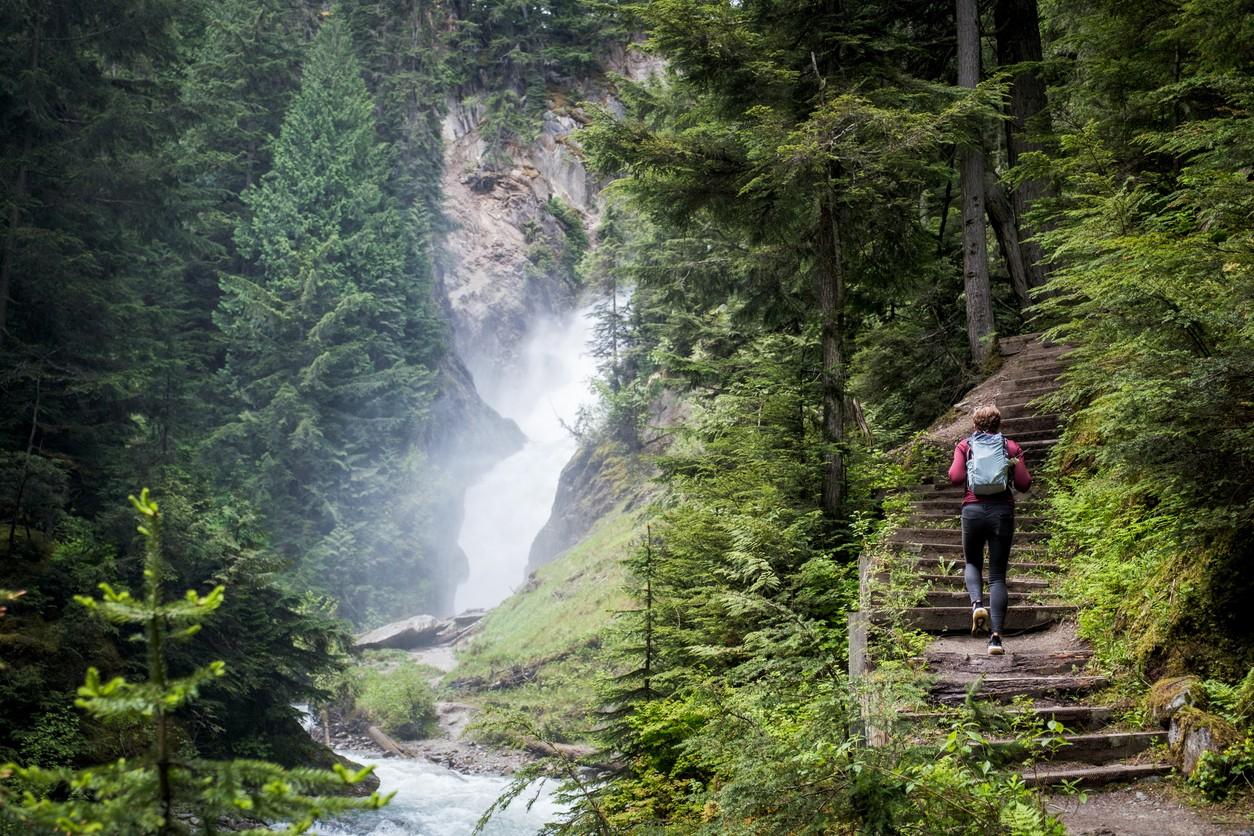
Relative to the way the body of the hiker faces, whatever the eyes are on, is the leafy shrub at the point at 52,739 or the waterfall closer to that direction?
the waterfall

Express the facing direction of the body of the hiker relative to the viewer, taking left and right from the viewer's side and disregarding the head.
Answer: facing away from the viewer

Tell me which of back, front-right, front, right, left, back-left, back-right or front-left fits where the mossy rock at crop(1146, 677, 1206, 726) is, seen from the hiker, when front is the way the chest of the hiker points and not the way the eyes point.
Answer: back-right

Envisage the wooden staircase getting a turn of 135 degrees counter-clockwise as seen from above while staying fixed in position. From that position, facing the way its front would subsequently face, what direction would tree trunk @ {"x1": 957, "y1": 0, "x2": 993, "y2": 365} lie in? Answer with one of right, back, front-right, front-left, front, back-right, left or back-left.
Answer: front-left

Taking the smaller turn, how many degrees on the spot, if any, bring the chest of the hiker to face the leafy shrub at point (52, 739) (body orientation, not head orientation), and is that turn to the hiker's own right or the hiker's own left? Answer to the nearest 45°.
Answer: approximately 90° to the hiker's own left

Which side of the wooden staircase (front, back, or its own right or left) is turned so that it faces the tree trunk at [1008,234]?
back

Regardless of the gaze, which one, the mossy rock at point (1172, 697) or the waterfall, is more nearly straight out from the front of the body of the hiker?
the waterfall

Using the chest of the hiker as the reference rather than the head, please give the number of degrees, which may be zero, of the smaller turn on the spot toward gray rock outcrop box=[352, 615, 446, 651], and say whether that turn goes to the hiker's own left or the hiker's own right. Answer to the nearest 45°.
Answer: approximately 45° to the hiker's own left

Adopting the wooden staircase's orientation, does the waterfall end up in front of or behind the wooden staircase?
behind

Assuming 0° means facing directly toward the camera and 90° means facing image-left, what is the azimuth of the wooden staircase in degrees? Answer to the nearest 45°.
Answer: approximately 0°

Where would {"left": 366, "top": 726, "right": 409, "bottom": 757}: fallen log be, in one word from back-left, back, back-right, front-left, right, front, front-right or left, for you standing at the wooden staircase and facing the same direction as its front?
back-right
